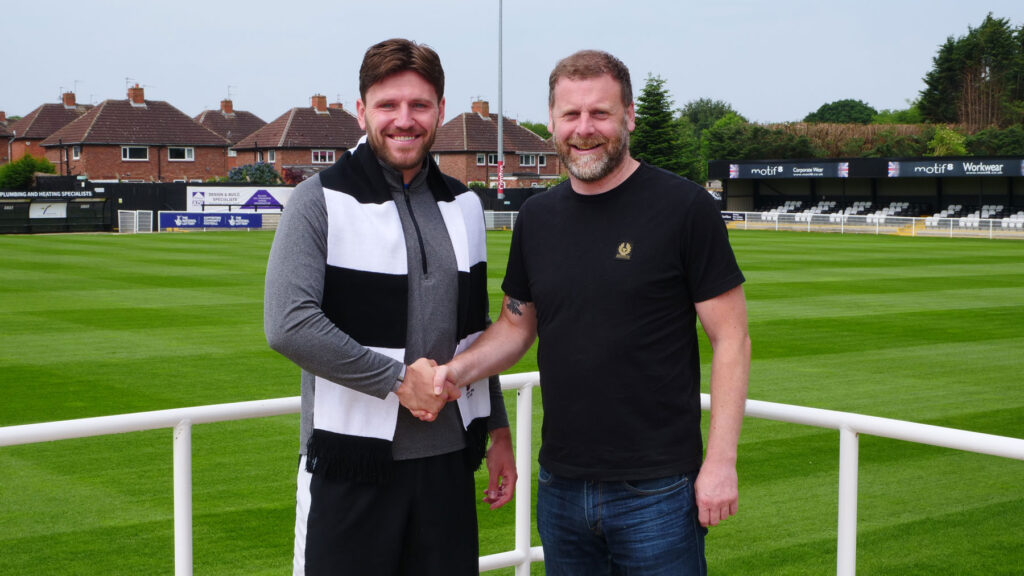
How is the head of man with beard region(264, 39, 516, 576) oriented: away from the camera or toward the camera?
toward the camera

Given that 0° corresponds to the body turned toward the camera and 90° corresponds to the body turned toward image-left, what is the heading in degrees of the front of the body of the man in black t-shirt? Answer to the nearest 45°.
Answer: approximately 45°

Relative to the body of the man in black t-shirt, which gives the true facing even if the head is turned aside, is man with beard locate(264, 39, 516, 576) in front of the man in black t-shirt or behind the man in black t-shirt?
in front

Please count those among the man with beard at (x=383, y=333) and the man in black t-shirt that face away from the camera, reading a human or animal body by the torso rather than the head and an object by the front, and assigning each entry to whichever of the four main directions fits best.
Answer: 0

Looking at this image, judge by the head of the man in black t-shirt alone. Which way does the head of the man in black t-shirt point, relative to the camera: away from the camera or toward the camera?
toward the camera

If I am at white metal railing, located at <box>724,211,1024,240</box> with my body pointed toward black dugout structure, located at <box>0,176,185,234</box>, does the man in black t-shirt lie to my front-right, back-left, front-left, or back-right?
front-left

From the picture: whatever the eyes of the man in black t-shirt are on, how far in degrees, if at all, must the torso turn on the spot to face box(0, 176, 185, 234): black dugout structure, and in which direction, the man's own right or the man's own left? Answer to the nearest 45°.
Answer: approximately 90° to the man's own right

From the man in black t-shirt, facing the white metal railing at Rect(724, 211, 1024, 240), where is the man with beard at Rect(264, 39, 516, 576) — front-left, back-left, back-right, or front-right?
back-left

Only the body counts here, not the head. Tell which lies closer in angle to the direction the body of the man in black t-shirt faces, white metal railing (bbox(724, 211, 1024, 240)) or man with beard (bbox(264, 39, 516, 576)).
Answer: the man with beard

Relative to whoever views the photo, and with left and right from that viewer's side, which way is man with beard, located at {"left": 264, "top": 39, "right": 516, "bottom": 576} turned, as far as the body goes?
facing the viewer and to the right of the viewer
